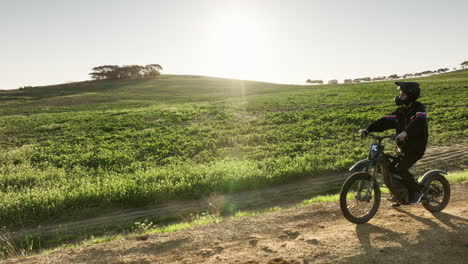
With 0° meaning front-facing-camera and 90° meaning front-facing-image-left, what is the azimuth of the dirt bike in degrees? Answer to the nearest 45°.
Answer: approximately 45°

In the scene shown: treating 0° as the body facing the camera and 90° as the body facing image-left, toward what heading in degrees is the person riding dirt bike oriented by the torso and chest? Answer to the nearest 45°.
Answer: approximately 45°
